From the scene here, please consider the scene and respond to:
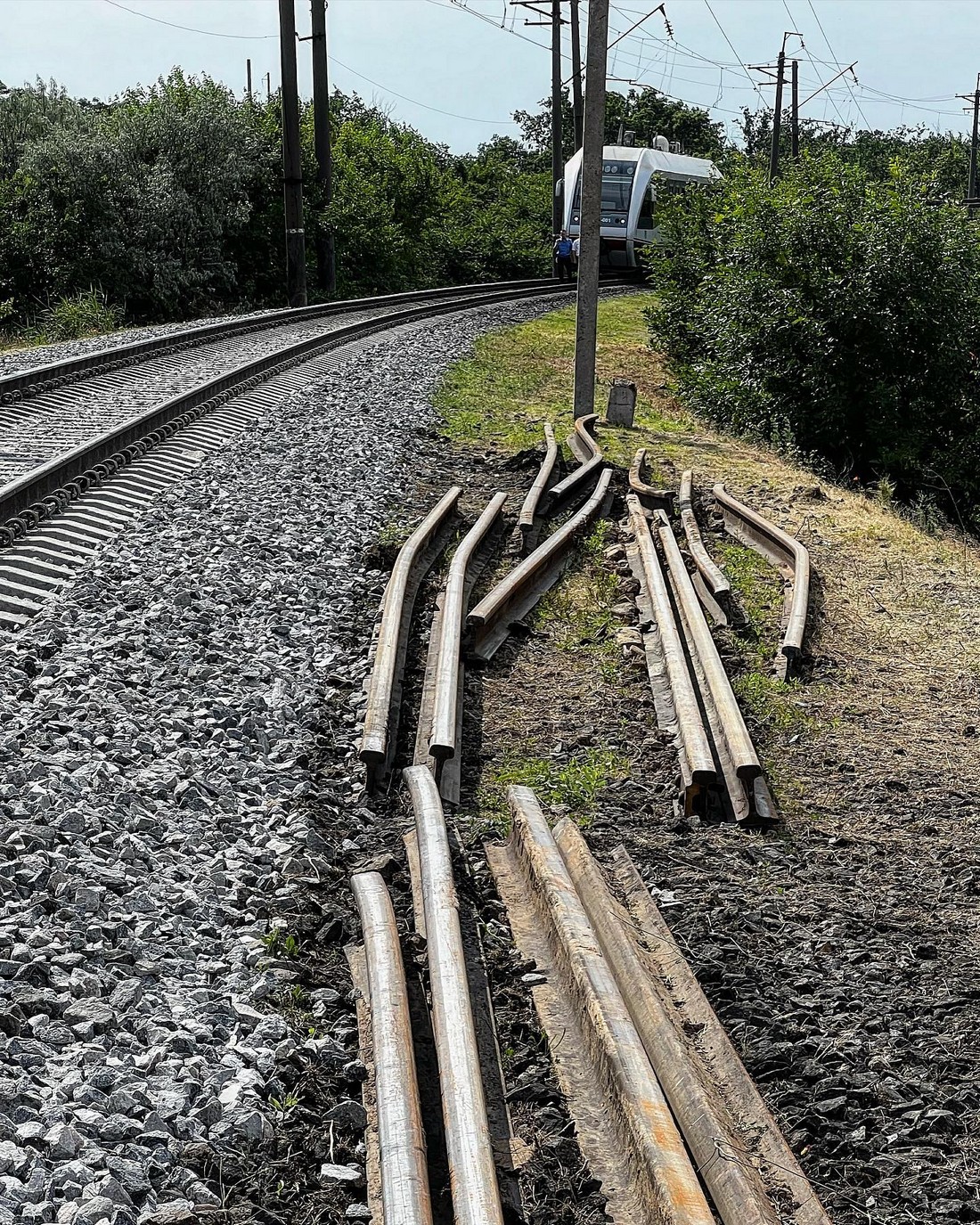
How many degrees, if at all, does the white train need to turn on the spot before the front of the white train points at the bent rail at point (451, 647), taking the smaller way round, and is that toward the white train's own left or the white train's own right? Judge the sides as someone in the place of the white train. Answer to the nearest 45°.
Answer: approximately 45° to the white train's own left

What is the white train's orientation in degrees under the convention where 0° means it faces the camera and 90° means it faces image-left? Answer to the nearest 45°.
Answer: approximately 45°

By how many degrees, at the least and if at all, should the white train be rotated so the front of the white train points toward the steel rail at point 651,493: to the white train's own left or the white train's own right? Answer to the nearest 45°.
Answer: approximately 45° to the white train's own left

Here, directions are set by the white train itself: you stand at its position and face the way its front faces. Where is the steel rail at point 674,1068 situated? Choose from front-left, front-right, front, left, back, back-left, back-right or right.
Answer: front-left

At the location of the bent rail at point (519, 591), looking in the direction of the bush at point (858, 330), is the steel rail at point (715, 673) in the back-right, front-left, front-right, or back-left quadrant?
back-right

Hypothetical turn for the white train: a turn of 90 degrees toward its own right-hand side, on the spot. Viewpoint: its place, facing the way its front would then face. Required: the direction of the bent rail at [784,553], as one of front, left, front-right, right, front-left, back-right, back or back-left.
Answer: back-left

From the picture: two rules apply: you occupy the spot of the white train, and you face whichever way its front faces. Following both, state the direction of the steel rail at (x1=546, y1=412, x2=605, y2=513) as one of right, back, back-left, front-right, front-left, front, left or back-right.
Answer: front-left

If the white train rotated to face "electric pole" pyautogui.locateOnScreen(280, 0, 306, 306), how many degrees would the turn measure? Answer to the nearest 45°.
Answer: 0° — it already faces it

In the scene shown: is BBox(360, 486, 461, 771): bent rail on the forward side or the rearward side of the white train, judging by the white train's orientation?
on the forward side
